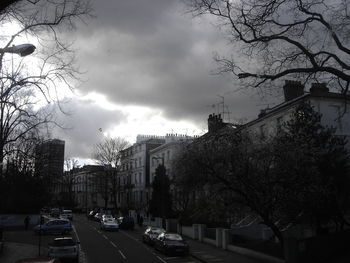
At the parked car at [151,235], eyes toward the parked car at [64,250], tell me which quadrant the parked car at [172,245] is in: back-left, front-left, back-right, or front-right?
front-left

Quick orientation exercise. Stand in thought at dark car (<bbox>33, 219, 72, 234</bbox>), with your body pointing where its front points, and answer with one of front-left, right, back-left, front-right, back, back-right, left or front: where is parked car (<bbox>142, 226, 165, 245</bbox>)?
back-left

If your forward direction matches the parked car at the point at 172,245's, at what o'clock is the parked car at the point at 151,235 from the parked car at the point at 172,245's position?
the parked car at the point at 151,235 is roughly at 7 o'clock from the parked car at the point at 172,245.

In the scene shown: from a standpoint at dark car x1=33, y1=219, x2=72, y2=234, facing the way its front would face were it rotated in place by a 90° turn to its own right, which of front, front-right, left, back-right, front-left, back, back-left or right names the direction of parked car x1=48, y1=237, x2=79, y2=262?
back

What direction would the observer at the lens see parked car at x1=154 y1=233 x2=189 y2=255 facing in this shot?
facing the viewer and to the right of the viewer

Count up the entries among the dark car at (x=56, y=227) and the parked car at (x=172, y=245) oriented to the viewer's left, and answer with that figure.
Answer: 1

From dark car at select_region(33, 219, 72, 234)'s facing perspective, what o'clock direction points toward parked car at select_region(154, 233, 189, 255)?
The parked car is roughly at 8 o'clock from the dark car.

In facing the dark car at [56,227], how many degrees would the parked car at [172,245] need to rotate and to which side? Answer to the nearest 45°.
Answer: approximately 180°

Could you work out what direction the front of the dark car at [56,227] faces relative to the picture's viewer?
facing to the left of the viewer

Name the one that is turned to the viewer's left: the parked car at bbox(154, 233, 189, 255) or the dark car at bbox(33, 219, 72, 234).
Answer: the dark car

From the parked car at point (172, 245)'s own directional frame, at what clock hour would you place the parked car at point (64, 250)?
the parked car at point (64, 250) is roughly at 3 o'clock from the parked car at point (172, 245).

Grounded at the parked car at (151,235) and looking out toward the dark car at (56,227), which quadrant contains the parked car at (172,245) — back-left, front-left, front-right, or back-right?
back-left
